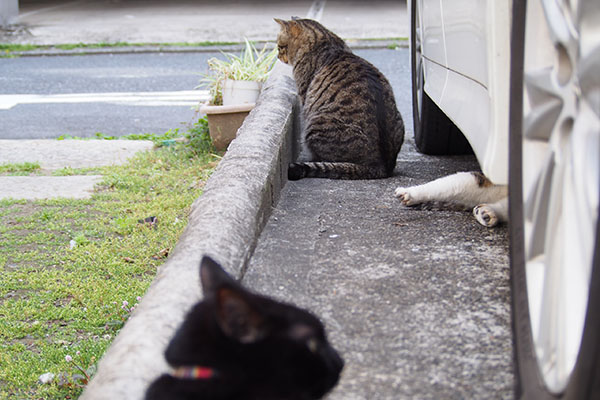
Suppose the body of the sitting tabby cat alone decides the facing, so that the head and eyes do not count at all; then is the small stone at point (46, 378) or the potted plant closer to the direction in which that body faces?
the potted plant

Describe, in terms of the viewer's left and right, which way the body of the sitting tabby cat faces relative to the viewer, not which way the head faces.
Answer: facing away from the viewer and to the left of the viewer

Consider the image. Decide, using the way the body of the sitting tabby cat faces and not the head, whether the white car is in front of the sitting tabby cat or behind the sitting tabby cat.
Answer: behind

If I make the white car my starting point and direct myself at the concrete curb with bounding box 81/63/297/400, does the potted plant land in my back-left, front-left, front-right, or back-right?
front-right

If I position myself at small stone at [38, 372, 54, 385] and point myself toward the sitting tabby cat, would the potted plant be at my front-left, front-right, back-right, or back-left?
front-left

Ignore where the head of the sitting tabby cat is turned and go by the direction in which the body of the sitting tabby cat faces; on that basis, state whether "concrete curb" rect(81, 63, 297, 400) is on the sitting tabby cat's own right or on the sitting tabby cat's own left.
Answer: on the sitting tabby cat's own left

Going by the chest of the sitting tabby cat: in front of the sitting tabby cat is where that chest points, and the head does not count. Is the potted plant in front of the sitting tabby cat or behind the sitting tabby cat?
in front
